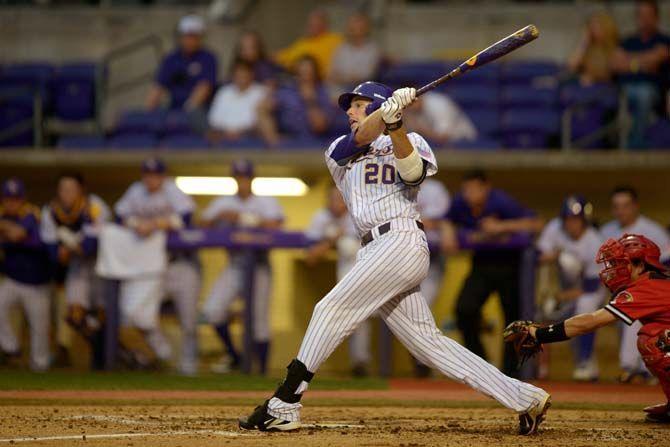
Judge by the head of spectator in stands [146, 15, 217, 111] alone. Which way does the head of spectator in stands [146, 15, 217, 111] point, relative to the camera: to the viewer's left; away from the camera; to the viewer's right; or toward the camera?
toward the camera

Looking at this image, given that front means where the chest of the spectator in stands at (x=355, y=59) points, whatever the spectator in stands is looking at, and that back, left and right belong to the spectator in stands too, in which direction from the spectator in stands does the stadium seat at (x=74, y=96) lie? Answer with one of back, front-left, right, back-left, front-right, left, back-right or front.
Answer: right

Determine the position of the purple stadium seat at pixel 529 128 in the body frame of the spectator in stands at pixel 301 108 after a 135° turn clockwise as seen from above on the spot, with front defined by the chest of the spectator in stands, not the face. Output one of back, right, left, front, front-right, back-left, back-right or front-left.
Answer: back-right

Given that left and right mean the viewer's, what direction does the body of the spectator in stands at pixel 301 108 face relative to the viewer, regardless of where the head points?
facing the viewer

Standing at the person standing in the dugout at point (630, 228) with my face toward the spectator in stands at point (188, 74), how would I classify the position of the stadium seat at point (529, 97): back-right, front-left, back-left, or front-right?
front-right

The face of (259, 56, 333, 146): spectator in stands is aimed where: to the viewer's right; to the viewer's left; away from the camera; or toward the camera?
toward the camera

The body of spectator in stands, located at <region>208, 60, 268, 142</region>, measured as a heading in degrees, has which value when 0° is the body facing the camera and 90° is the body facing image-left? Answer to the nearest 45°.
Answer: approximately 0°

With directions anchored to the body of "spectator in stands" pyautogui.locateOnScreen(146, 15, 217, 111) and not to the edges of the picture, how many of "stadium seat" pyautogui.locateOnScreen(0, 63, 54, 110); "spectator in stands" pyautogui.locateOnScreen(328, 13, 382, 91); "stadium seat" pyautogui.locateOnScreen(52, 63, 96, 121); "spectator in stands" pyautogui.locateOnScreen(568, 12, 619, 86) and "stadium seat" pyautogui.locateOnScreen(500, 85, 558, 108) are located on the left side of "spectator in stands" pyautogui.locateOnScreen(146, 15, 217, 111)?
3

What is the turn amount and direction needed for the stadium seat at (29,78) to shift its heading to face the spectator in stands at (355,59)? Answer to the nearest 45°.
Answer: approximately 45° to its left

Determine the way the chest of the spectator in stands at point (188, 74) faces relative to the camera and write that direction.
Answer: toward the camera

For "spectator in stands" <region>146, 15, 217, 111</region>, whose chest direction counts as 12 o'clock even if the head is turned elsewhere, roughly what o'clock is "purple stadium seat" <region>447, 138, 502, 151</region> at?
The purple stadium seat is roughly at 10 o'clock from the spectator in stands.

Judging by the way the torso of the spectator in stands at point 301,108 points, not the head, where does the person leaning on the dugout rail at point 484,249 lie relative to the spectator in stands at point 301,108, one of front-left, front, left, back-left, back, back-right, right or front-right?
front-left

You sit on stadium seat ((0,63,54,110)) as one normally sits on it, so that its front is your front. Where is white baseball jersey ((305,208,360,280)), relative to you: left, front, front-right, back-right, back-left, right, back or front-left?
front-left

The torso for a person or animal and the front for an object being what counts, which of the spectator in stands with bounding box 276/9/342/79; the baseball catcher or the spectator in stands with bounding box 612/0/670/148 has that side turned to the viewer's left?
the baseball catcher

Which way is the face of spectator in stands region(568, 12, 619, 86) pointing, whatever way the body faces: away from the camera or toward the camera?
toward the camera

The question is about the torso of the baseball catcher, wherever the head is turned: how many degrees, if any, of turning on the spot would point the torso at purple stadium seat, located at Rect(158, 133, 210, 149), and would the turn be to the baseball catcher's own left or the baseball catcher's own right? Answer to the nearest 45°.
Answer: approximately 45° to the baseball catcher's own right

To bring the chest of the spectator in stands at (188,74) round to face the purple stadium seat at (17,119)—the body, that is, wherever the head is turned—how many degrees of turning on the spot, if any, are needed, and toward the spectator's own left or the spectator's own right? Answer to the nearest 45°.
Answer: approximately 90° to the spectator's own right

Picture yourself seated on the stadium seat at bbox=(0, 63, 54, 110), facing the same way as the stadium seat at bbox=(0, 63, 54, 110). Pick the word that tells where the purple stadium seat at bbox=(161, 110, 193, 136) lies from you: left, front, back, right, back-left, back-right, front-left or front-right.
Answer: front-left

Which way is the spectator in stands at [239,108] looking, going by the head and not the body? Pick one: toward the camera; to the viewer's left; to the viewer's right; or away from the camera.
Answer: toward the camera

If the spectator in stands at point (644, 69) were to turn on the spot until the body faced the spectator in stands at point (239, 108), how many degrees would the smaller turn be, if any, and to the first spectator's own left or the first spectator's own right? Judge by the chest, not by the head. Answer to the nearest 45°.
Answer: approximately 90° to the first spectator's own right

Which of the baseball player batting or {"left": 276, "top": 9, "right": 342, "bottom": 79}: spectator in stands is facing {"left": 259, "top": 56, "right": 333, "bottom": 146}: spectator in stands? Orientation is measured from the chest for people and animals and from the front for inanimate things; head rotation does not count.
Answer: {"left": 276, "top": 9, "right": 342, "bottom": 79}: spectator in stands
